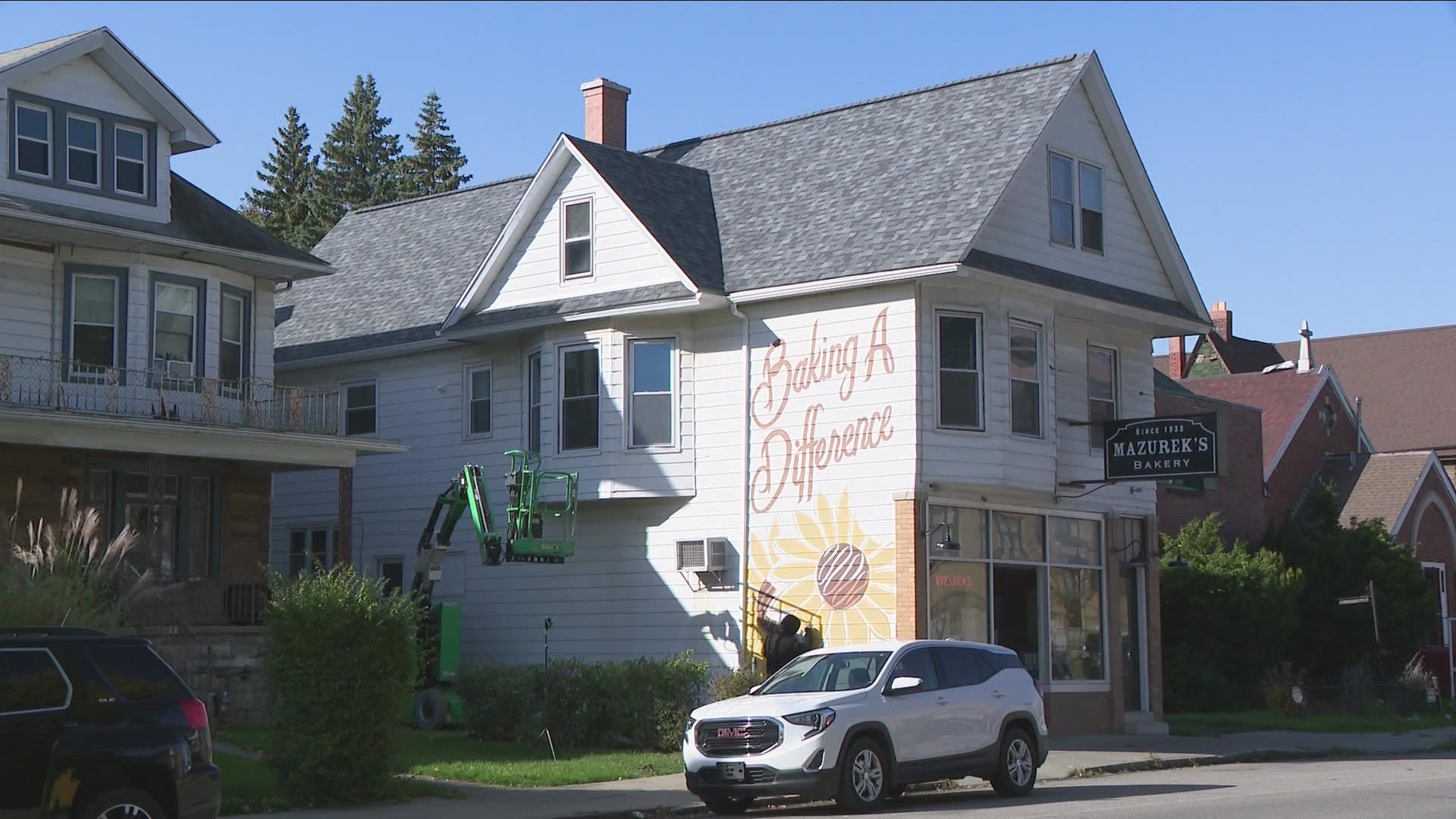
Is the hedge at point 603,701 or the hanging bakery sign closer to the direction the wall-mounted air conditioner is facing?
the hedge

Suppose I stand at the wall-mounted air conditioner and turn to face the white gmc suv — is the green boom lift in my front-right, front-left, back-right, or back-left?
back-right

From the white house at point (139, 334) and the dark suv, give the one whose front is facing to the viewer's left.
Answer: the dark suv

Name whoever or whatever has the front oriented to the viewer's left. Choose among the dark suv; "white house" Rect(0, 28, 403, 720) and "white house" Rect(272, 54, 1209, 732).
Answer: the dark suv

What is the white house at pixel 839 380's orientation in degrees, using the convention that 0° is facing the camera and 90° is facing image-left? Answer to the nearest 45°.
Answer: approximately 315°

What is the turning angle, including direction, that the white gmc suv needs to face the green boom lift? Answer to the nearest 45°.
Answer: approximately 90° to its right

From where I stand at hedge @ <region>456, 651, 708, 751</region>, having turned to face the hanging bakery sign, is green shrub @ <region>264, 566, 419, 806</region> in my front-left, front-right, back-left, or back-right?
back-right

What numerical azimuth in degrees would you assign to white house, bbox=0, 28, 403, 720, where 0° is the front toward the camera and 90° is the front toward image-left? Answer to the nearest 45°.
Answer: approximately 315°

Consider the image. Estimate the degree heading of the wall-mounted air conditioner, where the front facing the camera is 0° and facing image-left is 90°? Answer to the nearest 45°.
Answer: approximately 45°

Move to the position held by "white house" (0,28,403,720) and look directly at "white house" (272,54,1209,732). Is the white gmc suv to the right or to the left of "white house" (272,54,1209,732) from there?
right

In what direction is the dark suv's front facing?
to the viewer's left

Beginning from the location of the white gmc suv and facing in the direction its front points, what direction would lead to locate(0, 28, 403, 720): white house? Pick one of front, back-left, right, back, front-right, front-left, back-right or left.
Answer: right
